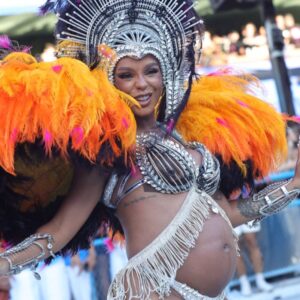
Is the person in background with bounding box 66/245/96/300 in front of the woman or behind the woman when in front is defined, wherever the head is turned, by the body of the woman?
behind

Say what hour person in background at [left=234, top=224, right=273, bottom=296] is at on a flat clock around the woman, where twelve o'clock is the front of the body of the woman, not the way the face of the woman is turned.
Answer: The person in background is roughly at 8 o'clock from the woman.
